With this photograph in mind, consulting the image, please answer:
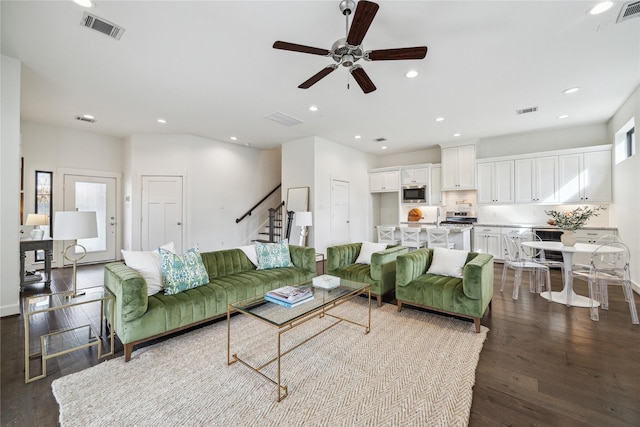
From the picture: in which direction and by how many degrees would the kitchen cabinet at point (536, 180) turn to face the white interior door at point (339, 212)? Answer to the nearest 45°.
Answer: approximately 45° to its right

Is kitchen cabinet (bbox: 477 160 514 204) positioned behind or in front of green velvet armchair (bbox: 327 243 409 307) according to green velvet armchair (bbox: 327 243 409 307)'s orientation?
behind

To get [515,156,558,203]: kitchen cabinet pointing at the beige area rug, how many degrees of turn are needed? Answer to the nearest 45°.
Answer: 0° — it already faces it

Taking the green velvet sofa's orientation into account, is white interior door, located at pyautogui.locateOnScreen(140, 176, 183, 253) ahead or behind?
behind

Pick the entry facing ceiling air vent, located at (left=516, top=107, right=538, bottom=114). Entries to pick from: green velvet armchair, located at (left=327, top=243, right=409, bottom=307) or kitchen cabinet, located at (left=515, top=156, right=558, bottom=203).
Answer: the kitchen cabinet

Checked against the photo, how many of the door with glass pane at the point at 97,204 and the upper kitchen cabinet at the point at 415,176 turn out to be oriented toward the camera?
2
